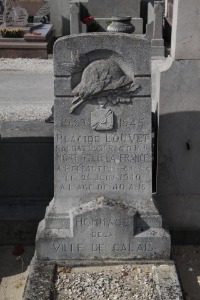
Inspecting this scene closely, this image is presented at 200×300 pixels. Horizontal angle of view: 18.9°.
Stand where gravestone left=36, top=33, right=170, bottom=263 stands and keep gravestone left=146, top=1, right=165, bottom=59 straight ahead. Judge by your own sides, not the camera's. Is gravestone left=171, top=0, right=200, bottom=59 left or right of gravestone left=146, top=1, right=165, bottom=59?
right

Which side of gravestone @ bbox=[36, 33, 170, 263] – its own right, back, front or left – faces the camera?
front

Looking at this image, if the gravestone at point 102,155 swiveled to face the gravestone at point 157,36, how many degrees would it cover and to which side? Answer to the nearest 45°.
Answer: approximately 180°

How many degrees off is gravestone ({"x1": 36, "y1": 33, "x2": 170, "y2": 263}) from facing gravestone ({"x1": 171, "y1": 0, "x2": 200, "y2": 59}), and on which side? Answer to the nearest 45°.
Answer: approximately 135° to its left
